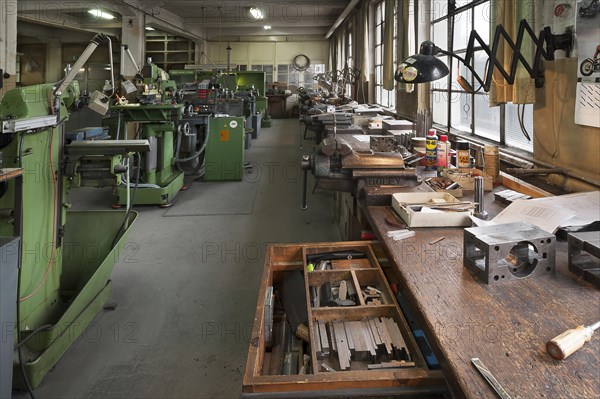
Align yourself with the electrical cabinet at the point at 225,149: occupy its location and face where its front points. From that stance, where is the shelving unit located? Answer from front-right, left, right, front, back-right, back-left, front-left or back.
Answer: back

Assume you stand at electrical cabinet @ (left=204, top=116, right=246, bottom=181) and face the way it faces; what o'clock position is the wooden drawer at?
The wooden drawer is roughly at 12 o'clock from the electrical cabinet.

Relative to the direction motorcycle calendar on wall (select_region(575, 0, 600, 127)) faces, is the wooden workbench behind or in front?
in front

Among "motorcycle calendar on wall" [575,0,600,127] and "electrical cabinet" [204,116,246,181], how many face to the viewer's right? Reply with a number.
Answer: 0

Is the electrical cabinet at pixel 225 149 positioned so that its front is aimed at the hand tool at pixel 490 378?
yes

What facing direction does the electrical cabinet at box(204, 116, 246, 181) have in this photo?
toward the camera

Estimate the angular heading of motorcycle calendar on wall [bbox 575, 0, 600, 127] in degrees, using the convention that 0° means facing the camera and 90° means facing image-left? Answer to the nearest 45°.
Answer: approximately 45°

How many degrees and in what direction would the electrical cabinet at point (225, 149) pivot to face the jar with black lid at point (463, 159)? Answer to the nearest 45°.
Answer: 0° — it already faces it

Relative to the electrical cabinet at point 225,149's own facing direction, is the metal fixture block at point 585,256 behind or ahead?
ahead
